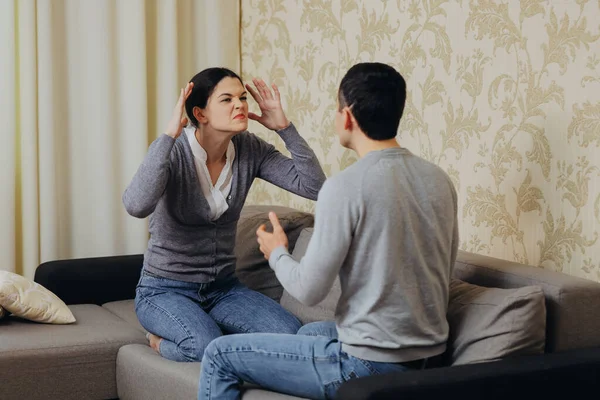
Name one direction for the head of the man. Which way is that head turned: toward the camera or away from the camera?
away from the camera

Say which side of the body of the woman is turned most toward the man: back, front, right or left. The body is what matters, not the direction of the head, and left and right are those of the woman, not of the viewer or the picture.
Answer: front

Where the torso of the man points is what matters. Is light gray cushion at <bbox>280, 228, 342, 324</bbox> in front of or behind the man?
in front

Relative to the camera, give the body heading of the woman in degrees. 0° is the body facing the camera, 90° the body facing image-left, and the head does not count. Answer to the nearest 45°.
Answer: approximately 315°

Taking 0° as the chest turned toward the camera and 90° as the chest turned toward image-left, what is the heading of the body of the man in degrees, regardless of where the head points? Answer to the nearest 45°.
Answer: approximately 135°

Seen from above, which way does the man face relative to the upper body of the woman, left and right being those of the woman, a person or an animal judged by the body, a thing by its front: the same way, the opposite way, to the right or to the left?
the opposite way

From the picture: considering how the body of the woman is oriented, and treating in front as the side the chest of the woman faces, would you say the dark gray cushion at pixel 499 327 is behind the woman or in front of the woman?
in front
